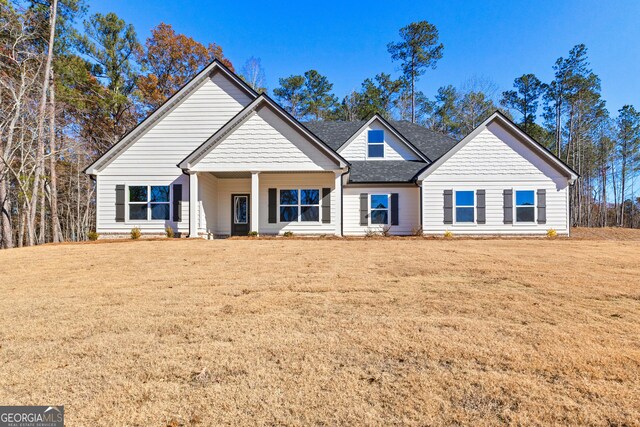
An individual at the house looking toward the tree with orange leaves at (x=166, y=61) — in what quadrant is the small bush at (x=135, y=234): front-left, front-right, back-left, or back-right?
front-left

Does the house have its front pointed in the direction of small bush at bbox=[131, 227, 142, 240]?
no

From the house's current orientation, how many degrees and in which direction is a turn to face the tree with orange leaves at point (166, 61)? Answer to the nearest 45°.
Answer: approximately 135° to its right

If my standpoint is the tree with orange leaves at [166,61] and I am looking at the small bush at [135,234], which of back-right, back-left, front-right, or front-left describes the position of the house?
front-left

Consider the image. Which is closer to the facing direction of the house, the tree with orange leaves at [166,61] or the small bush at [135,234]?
the small bush

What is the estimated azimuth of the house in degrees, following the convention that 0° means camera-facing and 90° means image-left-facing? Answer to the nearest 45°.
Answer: approximately 0°

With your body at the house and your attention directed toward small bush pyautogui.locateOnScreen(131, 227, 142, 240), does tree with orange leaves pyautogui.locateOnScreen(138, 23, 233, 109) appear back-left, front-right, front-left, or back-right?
front-right
